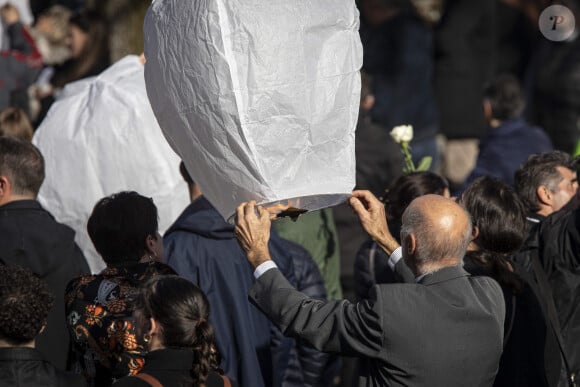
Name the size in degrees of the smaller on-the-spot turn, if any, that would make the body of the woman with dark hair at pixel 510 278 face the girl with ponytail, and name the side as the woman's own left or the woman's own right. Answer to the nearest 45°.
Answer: approximately 90° to the woman's own left

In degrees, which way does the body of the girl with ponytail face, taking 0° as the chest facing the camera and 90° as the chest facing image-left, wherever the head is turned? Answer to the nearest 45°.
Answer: approximately 135°

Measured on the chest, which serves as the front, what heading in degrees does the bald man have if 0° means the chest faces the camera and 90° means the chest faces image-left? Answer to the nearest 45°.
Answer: approximately 135°

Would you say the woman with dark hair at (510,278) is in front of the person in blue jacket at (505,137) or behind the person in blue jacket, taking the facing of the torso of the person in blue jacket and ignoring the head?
behind

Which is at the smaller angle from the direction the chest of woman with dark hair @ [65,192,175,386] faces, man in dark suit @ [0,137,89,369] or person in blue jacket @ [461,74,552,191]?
the person in blue jacket

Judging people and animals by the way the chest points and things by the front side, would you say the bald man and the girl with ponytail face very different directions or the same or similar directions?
same or similar directions

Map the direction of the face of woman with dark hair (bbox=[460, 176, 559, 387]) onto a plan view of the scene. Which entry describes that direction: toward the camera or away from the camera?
away from the camera

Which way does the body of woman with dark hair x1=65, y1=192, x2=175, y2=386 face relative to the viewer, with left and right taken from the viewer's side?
facing away from the viewer and to the right of the viewer
